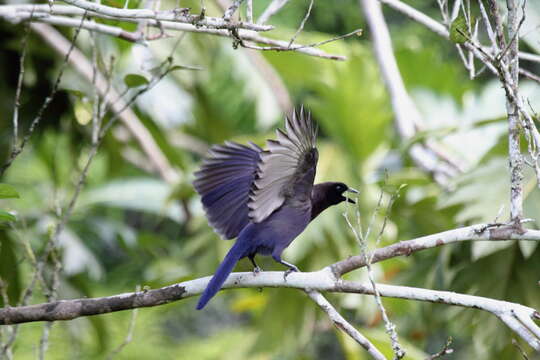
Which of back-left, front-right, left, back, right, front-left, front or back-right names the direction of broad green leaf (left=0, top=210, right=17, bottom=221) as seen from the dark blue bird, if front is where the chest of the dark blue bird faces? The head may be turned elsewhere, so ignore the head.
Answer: back-left

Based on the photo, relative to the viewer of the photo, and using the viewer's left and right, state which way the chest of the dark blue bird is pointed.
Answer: facing to the right of the viewer
